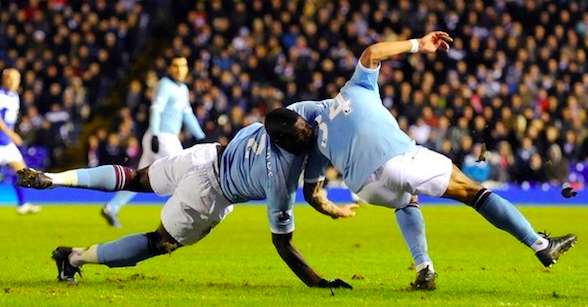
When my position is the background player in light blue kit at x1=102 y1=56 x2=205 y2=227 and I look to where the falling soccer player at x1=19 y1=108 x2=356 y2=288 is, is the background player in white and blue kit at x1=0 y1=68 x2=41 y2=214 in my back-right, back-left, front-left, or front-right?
back-right

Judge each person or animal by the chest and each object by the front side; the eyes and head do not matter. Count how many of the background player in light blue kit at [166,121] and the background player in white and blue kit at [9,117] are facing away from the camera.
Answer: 0

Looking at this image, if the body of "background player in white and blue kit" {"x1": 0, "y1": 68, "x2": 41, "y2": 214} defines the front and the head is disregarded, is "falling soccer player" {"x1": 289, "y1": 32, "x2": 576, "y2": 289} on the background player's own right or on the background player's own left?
on the background player's own right

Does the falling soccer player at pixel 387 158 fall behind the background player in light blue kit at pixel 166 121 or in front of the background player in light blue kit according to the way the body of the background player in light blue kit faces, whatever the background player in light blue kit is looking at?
in front

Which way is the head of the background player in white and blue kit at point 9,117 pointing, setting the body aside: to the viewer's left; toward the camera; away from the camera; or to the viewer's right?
to the viewer's right

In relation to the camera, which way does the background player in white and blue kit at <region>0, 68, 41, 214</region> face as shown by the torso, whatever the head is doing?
to the viewer's right

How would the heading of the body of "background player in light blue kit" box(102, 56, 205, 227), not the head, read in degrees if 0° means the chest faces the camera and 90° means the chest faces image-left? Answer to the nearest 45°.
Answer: approximately 315°

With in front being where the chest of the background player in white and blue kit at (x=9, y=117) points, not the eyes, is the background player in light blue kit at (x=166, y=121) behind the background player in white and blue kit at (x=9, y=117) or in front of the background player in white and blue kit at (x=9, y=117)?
in front

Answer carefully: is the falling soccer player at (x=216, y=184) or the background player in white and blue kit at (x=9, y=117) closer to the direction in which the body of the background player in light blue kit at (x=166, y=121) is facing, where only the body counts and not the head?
the falling soccer player
